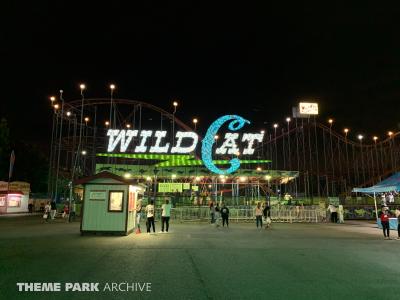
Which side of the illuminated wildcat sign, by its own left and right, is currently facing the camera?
front

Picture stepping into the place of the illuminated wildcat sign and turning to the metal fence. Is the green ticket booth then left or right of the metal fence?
right

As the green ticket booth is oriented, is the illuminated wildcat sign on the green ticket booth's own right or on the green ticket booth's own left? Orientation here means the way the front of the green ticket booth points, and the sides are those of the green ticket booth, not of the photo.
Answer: on the green ticket booth's own left

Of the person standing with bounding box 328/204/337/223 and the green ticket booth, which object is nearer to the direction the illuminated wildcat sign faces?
the green ticket booth

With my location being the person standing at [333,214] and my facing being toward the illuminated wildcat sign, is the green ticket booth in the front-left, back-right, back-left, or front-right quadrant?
front-left

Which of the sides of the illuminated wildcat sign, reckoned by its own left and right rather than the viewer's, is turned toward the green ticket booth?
front

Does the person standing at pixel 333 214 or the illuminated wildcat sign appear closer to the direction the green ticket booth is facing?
the person standing

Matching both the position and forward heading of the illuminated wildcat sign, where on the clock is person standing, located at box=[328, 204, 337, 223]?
The person standing is roughly at 10 o'clock from the illuminated wildcat sign.
